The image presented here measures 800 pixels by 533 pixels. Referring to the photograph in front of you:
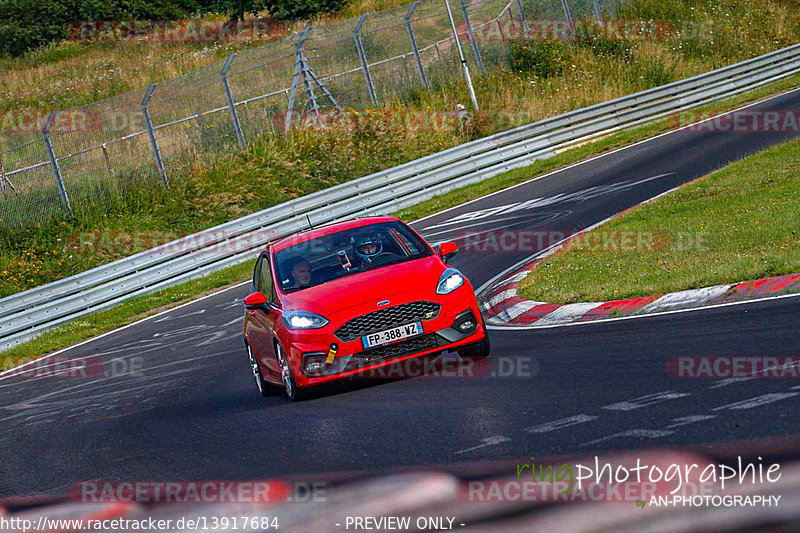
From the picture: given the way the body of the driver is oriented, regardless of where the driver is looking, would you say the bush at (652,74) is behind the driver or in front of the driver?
behind

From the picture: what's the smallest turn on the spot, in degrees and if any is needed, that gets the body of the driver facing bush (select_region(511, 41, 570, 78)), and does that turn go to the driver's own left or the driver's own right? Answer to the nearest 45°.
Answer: approximately 180°

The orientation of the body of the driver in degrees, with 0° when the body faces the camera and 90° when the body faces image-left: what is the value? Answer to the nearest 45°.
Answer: approximately 0°

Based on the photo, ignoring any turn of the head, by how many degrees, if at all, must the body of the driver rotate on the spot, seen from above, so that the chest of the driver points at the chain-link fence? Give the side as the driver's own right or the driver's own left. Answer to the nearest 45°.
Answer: approximately 180°

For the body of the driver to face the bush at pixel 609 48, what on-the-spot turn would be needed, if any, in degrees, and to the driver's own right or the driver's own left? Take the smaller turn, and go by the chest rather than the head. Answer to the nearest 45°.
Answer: approximately 180°

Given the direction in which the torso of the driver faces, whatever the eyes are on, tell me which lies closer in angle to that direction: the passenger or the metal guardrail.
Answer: the passenger

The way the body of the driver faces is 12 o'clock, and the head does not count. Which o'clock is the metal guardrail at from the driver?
The metal guardrail is roughly at 6 o'clock from the driver.

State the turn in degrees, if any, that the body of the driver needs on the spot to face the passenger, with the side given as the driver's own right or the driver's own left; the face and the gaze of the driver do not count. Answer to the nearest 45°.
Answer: approximately 90° to the driver's own right
